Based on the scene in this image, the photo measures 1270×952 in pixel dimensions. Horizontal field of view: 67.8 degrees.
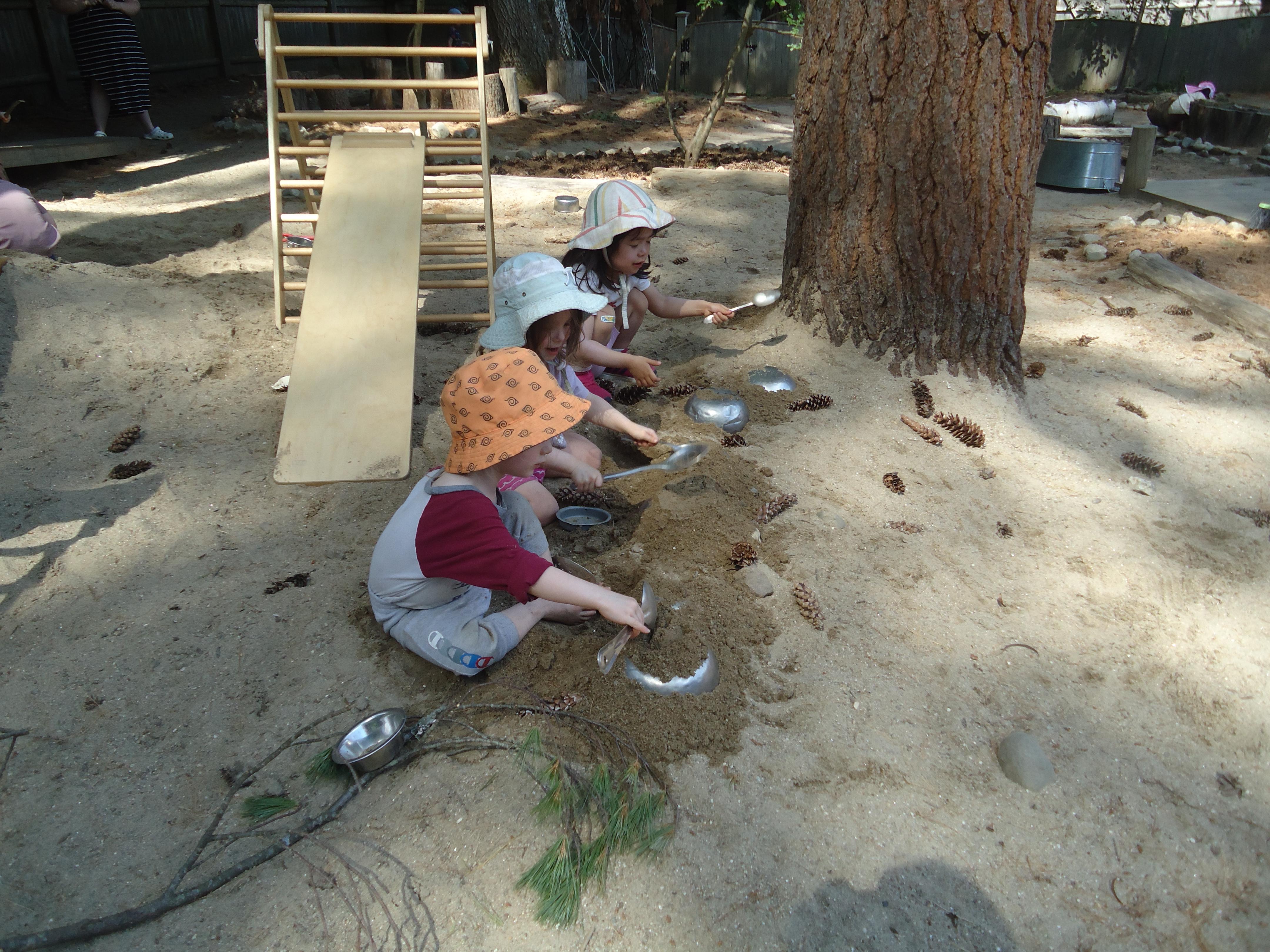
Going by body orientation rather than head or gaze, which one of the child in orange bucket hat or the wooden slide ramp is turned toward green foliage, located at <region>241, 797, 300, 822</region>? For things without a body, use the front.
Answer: the wooden slide ramp

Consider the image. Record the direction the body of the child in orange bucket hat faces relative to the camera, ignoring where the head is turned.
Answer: to the viewer's right

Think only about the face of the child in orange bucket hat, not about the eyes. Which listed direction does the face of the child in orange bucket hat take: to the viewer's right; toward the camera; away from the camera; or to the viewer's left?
to the viewer's right

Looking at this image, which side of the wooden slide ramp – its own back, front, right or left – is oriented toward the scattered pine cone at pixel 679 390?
left

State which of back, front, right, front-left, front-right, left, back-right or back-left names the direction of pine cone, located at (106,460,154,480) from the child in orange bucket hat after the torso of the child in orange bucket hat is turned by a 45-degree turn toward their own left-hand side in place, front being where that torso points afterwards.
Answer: left

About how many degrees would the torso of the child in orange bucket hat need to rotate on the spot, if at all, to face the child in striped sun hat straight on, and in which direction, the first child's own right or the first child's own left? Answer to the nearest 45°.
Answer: approximately 90° to the first child's own left

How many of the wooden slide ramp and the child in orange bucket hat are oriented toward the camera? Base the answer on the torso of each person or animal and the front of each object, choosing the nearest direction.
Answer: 1

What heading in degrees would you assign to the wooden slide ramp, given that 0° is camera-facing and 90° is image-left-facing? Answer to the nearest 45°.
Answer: approximately 0°

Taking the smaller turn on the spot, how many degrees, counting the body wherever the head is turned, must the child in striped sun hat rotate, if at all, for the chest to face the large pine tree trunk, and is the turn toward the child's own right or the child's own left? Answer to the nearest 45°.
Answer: approximately 45° to the child's own left

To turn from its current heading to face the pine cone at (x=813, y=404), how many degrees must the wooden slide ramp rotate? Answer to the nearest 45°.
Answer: approximately 45° to its left

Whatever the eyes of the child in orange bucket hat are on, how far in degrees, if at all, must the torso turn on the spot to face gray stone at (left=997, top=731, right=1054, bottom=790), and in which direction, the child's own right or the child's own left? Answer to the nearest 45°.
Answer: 0° — they already face it
